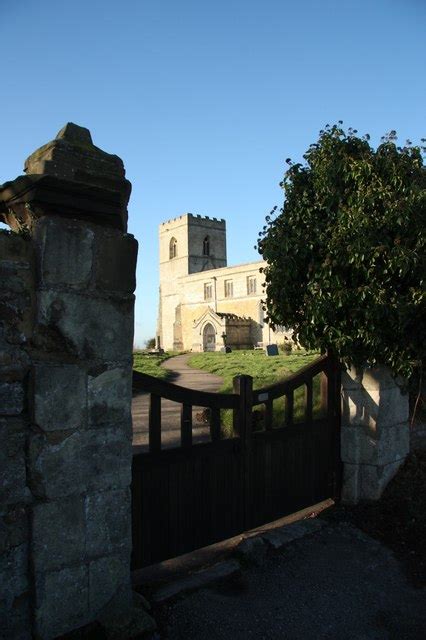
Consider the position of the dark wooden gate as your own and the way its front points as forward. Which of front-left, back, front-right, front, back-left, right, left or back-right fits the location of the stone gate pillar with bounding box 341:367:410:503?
left

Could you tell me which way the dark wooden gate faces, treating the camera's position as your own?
facing the viewer and to the right of the viewer
